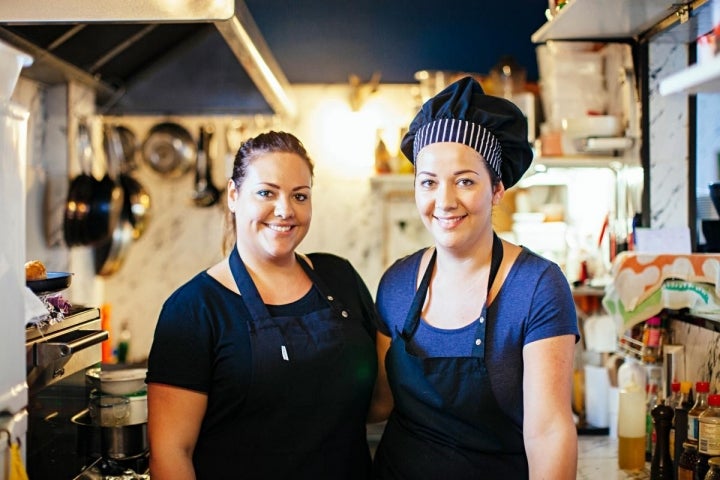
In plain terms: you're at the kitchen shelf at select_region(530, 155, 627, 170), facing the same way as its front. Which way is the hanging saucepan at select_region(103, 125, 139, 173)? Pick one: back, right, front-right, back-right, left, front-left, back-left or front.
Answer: right

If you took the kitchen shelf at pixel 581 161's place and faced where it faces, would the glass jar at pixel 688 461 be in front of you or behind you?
in front

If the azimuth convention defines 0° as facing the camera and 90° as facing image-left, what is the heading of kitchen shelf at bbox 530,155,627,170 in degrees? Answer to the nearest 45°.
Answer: approximately 0°
